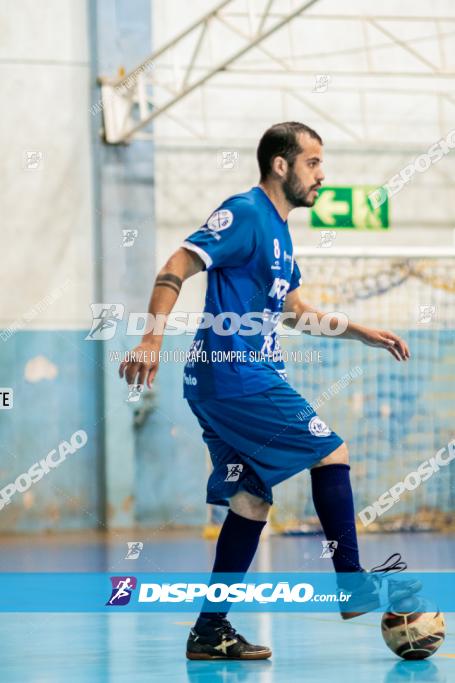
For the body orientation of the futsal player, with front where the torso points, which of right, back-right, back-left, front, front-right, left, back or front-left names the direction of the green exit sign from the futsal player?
left

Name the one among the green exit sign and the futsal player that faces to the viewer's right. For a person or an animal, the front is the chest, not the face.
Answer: the futsal player

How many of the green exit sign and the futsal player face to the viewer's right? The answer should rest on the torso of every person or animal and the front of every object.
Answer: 1

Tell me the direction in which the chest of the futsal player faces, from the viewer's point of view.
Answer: to the viewer's right

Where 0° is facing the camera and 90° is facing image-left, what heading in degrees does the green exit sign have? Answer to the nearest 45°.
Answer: approximately 0°

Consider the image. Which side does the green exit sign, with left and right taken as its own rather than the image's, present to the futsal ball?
front

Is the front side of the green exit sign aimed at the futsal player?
yes

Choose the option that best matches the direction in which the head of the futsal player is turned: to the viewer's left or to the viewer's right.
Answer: to the viewer's right

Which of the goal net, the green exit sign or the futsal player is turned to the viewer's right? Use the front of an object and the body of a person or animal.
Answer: the futsal player

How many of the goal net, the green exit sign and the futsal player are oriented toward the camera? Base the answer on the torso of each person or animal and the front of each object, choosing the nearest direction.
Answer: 2

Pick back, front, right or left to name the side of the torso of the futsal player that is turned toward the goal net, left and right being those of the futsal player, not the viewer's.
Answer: left
